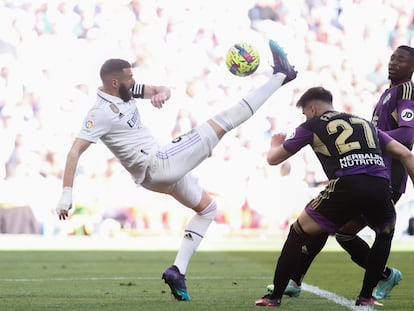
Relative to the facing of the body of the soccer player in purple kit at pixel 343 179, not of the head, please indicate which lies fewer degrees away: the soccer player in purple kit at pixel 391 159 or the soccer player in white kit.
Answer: the soccer player in white kit

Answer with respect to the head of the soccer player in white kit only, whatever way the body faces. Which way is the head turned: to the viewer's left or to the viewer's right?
to the viewer's right

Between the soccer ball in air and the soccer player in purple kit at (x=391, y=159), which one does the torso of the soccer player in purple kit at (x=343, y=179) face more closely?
the soccer ball in air

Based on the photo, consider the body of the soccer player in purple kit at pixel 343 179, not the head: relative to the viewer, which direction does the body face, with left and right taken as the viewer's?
facing away from the viewer and to the left of the viewer

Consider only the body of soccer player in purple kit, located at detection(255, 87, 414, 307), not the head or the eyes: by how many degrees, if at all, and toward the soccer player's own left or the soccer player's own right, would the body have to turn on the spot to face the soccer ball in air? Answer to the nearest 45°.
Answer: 0° — they already face it
